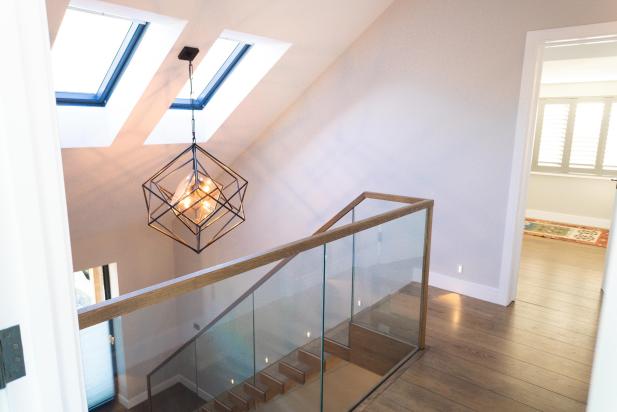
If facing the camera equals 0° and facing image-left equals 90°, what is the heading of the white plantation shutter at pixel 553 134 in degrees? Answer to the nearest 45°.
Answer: approximately 0°

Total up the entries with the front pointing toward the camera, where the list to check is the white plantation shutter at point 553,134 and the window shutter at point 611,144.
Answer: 2

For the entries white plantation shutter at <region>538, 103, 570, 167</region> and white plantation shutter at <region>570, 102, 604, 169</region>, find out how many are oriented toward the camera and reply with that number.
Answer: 2

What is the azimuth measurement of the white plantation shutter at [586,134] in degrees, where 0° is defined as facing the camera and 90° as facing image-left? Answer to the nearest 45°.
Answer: approximately 0°

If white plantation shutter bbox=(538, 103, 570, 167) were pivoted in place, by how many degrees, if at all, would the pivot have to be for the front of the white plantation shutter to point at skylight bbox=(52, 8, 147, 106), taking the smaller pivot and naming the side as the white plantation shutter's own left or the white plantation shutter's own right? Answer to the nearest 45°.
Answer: approximately 45° to the white plantation shutter's own right

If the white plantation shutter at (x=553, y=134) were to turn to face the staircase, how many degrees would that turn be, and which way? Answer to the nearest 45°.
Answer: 0° — it already faces it

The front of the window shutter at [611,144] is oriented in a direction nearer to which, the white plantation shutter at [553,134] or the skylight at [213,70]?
the skylight
